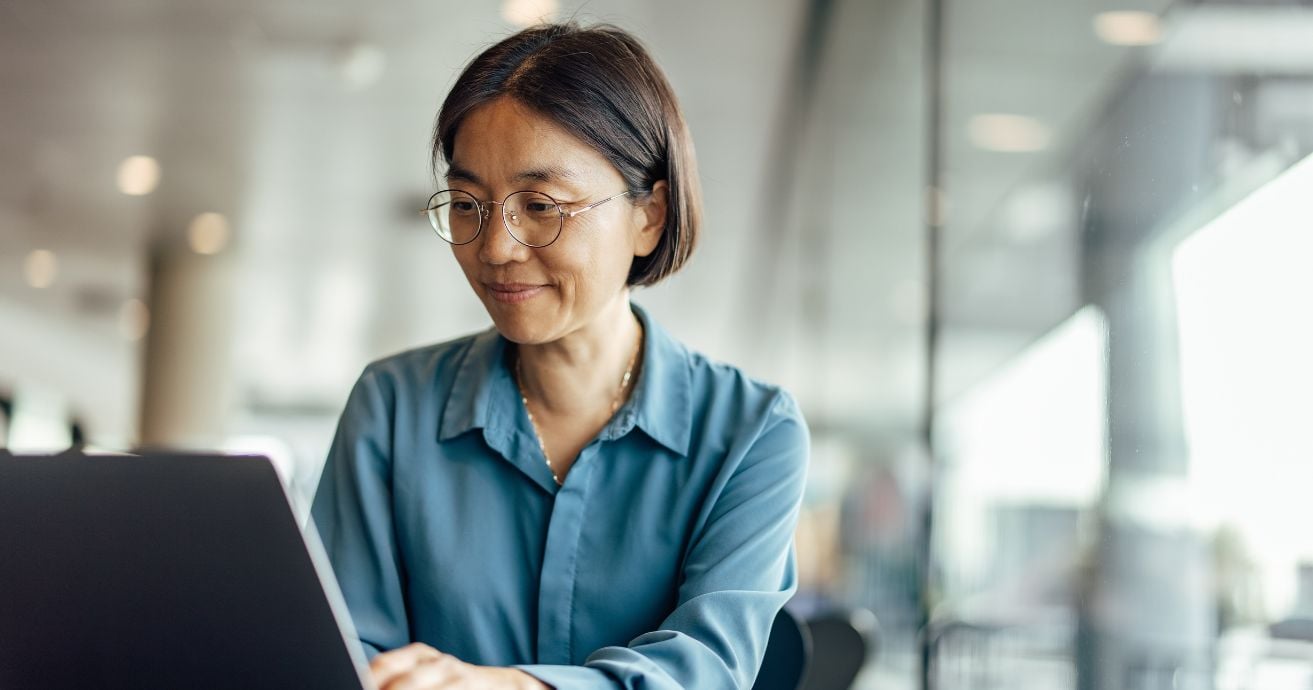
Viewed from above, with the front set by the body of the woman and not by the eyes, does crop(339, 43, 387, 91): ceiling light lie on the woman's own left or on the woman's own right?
on the woman's own right

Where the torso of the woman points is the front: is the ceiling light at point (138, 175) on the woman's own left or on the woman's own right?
on the woman's own right

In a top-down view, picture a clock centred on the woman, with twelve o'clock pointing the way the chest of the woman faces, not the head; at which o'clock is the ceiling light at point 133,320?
The ceiling light is roughly at 4 o'clock from the woman.

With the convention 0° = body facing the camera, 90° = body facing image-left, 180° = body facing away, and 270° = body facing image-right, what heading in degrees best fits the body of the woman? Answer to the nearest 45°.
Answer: approximately 45°

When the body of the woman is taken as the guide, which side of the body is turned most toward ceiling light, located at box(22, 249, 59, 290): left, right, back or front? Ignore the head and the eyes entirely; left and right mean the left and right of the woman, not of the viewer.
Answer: right

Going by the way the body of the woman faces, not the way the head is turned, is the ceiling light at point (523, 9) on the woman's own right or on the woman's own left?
on the woman's own right

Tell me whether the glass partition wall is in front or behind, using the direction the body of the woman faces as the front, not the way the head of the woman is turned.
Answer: behind

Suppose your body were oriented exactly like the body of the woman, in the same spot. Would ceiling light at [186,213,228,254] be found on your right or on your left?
on your right

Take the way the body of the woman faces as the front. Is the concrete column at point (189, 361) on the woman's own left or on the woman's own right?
on the woman's own right
